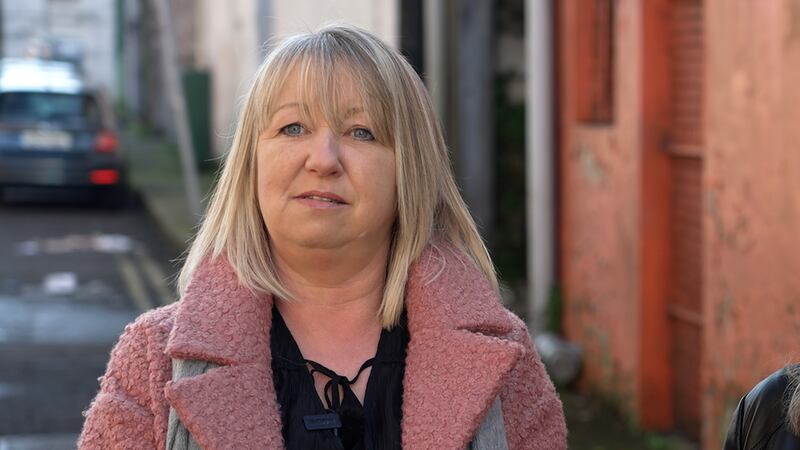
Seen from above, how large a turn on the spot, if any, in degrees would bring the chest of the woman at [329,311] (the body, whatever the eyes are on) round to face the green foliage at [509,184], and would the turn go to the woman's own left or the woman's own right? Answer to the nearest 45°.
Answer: approximately 180°

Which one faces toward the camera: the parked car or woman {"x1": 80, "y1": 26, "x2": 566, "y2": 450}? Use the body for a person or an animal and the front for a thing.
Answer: the woman

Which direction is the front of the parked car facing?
away from the camera

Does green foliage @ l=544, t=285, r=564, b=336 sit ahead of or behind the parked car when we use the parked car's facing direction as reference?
behind

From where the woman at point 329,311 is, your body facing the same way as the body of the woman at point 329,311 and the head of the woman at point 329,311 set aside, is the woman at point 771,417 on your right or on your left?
on your left

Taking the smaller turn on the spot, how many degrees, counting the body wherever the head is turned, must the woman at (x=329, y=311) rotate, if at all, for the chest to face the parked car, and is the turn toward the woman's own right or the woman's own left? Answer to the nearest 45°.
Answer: approximately 180°

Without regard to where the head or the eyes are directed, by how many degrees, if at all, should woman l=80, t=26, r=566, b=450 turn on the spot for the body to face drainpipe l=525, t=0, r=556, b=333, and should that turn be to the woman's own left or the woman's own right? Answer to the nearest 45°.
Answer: approximately 180°

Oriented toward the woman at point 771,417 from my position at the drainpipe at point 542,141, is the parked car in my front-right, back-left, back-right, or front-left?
back-right

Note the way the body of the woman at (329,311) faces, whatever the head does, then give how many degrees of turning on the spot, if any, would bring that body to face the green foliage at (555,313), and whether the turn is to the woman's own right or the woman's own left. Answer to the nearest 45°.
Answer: approximately 180°

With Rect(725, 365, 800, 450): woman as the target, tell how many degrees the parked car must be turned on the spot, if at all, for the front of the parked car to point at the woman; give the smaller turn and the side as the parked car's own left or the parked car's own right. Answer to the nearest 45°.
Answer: approximately 180°

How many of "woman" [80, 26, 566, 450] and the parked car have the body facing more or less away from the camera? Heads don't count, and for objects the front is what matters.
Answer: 1

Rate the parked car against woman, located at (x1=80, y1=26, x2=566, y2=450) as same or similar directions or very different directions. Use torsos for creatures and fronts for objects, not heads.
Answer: very different directions

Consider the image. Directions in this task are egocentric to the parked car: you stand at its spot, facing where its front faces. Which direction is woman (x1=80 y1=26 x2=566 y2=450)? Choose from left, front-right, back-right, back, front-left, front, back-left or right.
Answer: back

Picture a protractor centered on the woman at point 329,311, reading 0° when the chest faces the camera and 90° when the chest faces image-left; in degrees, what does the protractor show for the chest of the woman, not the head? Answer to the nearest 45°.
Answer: approximately 0°
